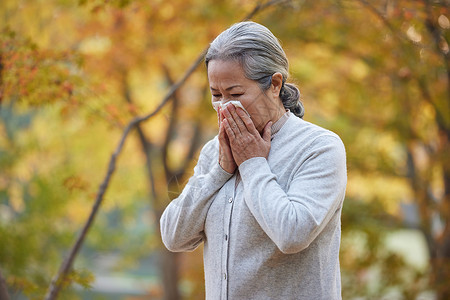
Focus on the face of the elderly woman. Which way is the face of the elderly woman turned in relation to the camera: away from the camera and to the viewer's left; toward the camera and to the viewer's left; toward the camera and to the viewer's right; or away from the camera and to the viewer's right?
toward the camera and to the viewer's left

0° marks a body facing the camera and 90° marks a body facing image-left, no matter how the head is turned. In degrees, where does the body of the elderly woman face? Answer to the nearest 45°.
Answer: approximately 45°
